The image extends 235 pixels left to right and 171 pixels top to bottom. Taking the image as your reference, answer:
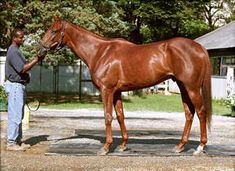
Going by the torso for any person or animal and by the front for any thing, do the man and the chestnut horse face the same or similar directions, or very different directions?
very different directions

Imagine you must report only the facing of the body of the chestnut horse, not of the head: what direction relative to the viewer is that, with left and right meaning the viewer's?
facing to the left of the viewer

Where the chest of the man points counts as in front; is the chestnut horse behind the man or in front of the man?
in front

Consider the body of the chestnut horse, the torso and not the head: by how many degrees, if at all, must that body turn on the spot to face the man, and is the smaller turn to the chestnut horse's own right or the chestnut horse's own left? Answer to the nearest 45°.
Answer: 0° — it already faces them
